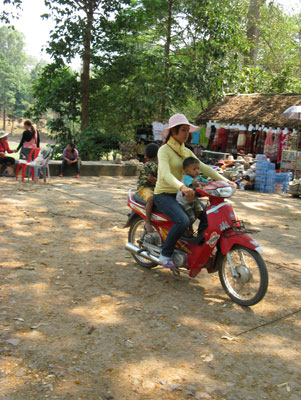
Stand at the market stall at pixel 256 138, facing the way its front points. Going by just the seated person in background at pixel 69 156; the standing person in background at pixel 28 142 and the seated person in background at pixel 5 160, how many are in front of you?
3

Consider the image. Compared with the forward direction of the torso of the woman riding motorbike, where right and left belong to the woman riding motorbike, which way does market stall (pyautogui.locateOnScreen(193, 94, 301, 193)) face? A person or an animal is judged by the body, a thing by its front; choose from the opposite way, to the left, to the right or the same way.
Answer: to the right

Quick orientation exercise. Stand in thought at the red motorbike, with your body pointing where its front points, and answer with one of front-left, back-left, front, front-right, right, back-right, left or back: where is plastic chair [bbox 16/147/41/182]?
back

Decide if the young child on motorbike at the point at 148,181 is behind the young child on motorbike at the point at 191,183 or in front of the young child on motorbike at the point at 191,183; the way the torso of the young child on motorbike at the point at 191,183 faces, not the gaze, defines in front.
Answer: behind

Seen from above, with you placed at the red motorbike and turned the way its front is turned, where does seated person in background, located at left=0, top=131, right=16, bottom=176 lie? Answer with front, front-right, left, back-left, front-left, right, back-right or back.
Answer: back

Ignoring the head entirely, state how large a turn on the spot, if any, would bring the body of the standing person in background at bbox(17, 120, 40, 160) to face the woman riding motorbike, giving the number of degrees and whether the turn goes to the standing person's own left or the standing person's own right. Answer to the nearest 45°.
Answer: approximately 90° to the standing person's own left

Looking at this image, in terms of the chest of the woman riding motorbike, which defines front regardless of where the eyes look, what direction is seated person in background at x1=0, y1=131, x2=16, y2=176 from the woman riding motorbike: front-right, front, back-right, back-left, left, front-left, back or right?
back

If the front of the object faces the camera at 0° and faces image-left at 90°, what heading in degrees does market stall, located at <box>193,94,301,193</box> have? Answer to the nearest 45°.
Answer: approximately 45°

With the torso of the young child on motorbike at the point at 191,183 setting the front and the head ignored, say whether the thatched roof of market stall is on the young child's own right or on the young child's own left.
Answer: on the young child's own left
